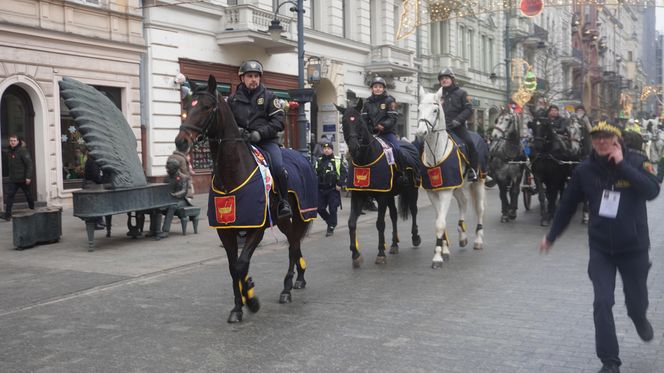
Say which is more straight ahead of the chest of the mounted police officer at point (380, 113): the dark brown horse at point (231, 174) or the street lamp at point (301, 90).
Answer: the dark brown horse

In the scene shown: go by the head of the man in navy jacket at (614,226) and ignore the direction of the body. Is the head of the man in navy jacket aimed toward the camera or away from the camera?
toward the camera

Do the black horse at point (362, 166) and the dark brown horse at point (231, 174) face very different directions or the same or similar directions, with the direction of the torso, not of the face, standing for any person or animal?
same or similar directions

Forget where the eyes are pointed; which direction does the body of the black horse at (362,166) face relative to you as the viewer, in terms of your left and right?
facing the viewer and to the left of the viewer

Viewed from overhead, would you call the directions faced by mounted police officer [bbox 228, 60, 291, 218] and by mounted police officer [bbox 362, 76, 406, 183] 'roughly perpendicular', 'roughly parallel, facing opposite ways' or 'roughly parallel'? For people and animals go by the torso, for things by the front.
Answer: roughly parallel

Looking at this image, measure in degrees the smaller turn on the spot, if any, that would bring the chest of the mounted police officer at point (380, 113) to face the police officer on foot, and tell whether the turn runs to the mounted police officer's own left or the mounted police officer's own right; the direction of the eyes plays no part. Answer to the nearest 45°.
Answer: approximately 135° to the mounted police officer's own right

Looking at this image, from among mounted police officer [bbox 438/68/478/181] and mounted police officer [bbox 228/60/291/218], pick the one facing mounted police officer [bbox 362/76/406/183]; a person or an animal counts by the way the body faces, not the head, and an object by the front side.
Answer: mounted police officer [bbox 438/68/478/181]

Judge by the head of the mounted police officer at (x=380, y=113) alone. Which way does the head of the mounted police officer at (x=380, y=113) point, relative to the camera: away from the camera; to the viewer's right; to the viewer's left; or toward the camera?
toward the camera

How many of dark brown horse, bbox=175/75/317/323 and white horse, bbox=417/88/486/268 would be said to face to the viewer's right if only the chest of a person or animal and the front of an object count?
0

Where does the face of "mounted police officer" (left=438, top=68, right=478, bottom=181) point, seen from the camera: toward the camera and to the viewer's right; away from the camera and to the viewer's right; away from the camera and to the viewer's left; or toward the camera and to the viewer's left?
toward the camera and to the viewer's left

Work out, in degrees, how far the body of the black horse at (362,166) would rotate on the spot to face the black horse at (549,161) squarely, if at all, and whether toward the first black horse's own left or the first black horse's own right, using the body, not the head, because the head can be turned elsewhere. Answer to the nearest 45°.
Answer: approximately 180°

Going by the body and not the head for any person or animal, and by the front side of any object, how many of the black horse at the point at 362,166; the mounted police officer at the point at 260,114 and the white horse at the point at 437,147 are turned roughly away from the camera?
0

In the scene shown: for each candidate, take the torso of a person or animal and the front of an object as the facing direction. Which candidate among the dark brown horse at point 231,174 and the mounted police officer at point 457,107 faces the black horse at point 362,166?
the mounted police officer

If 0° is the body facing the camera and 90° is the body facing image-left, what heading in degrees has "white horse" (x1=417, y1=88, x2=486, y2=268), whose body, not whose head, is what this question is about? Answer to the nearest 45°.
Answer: approximately 45°

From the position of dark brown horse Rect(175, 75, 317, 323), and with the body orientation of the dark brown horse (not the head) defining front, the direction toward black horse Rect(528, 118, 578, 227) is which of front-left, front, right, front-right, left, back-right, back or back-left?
back

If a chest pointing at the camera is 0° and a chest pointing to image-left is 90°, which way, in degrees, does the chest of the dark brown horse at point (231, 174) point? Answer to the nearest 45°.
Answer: approximately 45°
